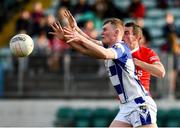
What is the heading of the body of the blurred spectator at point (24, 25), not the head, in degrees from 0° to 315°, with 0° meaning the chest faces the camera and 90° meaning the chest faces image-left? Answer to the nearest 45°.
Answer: approximately 0°

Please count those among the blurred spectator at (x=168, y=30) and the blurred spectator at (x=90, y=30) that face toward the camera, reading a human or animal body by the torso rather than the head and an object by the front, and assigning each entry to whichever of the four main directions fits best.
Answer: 2

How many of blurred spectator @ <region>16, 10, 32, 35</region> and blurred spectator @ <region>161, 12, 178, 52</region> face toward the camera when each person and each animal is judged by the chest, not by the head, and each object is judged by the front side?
2

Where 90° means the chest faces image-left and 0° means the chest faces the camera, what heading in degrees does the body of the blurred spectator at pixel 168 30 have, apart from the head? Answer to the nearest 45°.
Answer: approximately 0°

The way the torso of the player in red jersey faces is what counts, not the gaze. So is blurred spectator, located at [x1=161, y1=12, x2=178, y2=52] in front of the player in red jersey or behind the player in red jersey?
behind

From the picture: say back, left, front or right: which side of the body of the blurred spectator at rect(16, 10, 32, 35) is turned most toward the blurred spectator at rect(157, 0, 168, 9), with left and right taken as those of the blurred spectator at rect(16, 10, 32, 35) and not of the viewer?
left
